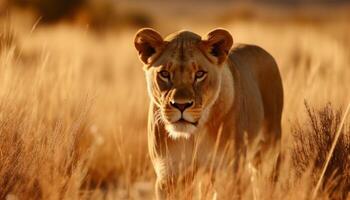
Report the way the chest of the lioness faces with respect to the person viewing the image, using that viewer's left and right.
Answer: facing the viewer and to the left of the viewer
